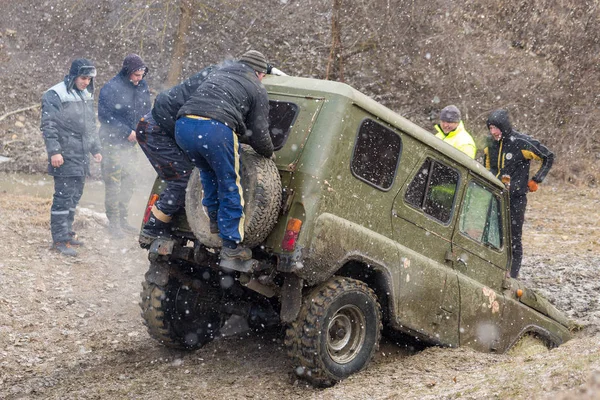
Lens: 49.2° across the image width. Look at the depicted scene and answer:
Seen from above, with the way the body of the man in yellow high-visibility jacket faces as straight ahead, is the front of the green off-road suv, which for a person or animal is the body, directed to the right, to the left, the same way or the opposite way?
the opposite way

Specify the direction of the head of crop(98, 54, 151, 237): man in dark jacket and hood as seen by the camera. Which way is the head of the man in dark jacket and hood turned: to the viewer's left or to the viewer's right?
to the viewer's right

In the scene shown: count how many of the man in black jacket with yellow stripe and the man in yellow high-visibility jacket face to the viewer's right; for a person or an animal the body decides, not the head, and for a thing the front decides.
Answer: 0

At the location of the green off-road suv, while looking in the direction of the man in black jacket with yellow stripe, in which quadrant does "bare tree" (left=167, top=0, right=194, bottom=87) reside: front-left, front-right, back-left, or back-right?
front-left

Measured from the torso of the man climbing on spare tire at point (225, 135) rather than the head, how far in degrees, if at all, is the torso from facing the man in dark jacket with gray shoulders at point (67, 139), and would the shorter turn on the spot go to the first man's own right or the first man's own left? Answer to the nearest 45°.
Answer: approximately 90° to the first man's own left

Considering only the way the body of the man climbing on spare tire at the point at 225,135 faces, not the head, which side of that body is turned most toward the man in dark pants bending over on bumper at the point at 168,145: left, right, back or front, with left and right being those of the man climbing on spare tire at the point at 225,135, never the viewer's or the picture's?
left

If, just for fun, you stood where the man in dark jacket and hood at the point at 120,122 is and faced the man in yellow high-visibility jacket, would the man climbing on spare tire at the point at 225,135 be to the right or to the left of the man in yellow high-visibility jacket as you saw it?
right

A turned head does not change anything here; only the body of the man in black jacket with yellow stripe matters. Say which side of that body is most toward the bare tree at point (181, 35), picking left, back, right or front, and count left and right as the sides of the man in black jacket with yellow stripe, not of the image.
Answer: right

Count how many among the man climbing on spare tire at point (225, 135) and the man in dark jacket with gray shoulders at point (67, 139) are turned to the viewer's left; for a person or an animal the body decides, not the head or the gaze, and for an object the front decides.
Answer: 0

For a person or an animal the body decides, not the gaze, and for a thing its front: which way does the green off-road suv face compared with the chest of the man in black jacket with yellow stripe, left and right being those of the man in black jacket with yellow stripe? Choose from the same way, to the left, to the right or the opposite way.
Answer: the opposite way

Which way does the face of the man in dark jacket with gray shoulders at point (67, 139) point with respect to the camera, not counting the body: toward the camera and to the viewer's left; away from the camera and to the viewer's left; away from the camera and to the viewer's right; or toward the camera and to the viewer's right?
toward the camera and to the viewer's right

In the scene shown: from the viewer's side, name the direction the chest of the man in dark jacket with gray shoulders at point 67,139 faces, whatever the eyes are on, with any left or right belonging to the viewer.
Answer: facing the viewer and to the right of the viewer

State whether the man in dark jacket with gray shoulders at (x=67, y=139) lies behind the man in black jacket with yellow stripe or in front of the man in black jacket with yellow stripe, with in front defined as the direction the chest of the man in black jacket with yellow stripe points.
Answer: in front

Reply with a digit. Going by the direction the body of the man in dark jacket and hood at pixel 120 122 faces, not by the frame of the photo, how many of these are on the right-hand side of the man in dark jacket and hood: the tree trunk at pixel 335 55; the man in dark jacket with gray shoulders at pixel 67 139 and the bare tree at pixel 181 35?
1

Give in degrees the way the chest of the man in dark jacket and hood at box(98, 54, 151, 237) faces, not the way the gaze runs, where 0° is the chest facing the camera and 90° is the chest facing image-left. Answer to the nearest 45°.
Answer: approximately 315°

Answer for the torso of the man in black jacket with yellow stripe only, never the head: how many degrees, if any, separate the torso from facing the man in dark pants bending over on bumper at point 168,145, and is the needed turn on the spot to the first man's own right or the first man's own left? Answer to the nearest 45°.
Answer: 0° — they already face them
